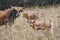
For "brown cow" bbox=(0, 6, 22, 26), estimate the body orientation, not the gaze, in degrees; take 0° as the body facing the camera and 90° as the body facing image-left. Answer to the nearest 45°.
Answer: approximately 315°
